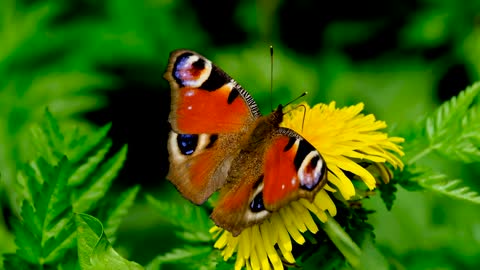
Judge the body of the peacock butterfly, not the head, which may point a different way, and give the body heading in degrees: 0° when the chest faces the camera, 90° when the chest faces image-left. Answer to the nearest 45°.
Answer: approximately 225°

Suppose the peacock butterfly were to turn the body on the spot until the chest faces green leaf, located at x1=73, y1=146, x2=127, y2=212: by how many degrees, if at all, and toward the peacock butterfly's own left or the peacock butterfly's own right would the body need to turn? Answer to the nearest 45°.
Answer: approximately 135° to the peacock butterfly's own left

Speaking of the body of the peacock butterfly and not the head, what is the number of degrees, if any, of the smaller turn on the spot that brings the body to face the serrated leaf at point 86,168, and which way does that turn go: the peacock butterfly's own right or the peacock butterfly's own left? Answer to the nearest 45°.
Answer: approximately 135° to the peacock butterfly's own left

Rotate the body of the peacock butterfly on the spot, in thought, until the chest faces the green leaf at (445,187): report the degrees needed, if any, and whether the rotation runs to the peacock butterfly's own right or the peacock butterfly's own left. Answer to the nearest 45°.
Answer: approximately 45° to the peacock butterfly's own right

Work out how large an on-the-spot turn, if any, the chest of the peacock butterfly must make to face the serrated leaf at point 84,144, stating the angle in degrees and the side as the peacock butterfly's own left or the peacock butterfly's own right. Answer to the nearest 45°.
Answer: approximately 135° to the peacock butterfly's own left

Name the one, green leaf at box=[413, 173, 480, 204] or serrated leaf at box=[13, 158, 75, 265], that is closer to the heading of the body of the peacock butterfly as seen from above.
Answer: the green leaf
